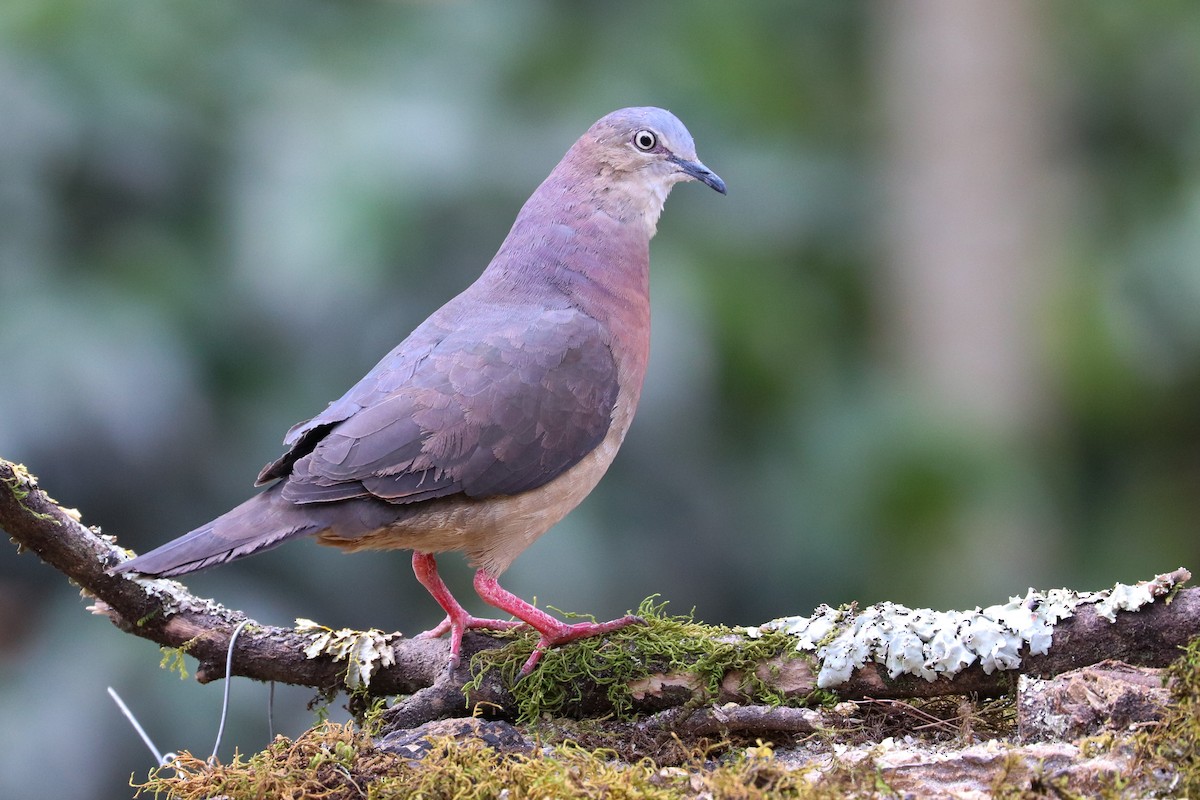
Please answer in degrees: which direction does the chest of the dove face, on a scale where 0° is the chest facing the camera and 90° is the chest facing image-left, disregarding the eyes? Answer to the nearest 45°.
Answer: approximately 270°
